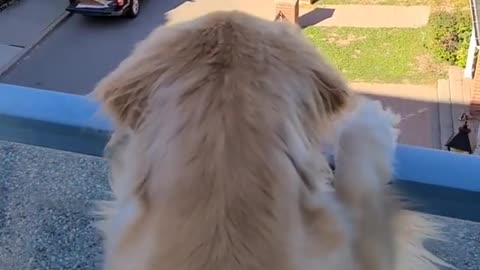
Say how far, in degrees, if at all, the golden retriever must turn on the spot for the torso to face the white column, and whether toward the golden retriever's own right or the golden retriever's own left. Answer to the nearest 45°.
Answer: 0° — it already faces it

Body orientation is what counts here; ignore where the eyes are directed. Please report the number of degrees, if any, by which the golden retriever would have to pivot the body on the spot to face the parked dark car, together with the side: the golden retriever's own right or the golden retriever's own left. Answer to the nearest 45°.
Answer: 0° — it already faces it

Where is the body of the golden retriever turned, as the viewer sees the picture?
away from the camera
